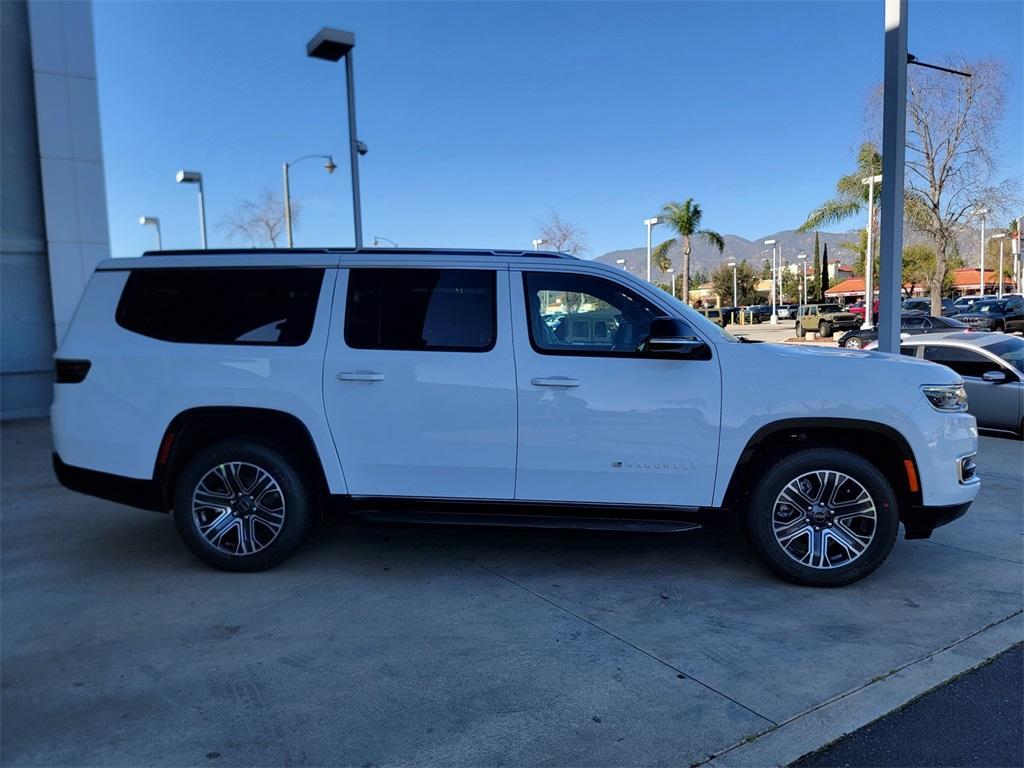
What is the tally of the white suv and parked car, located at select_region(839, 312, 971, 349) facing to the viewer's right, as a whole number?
1

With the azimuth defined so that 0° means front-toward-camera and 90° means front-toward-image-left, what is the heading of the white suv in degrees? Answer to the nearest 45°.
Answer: approximately 270°

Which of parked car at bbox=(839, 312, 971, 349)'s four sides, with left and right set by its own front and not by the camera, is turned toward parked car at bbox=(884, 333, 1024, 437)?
left

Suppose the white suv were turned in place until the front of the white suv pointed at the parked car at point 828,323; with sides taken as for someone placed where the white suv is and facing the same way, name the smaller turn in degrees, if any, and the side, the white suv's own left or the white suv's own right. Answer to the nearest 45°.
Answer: approximately 45° to the white suv's own left

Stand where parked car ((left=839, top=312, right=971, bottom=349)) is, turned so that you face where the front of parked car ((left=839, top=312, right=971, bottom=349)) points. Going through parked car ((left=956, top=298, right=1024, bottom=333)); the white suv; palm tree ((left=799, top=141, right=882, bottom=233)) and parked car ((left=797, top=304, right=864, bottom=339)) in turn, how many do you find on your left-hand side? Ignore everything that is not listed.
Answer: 1

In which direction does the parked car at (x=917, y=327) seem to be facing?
to the viewer's left

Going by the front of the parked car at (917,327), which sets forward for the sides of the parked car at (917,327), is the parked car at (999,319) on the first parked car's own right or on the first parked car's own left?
on the first parked car's own right

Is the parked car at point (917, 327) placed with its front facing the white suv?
no

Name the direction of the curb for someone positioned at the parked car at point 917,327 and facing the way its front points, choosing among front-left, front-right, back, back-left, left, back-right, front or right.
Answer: left

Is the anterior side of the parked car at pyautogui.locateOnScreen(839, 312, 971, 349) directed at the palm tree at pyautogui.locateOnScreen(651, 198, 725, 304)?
no

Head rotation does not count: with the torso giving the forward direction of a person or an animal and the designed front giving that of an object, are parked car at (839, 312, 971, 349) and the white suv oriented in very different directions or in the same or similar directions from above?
very different directions

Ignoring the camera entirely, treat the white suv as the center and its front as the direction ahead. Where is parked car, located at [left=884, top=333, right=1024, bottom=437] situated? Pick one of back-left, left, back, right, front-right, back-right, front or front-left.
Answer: front-left

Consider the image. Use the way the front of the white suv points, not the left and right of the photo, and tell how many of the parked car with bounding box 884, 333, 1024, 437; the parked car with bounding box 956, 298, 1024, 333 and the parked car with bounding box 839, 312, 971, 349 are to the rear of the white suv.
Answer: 0

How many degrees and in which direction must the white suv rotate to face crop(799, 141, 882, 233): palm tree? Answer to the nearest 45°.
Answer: approximately 45° to its left
